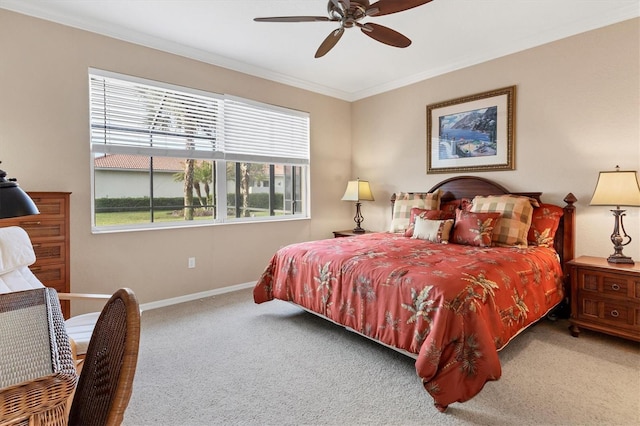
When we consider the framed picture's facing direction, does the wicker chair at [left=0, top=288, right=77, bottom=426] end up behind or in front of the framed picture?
in front

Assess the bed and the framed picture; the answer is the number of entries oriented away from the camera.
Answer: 0

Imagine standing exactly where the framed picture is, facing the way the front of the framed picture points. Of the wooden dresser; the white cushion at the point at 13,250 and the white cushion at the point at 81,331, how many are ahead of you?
3

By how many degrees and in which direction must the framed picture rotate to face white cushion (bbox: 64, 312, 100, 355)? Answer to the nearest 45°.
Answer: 0° — it already faces it

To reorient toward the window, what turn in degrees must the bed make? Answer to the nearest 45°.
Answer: approximately 45° to its right

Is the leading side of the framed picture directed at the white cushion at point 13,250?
yes

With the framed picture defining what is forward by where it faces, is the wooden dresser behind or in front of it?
in front

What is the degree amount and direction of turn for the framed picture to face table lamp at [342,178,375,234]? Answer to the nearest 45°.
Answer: approximately 45° to its right

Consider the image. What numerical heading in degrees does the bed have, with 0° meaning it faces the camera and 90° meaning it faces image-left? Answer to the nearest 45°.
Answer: approximately 45°
